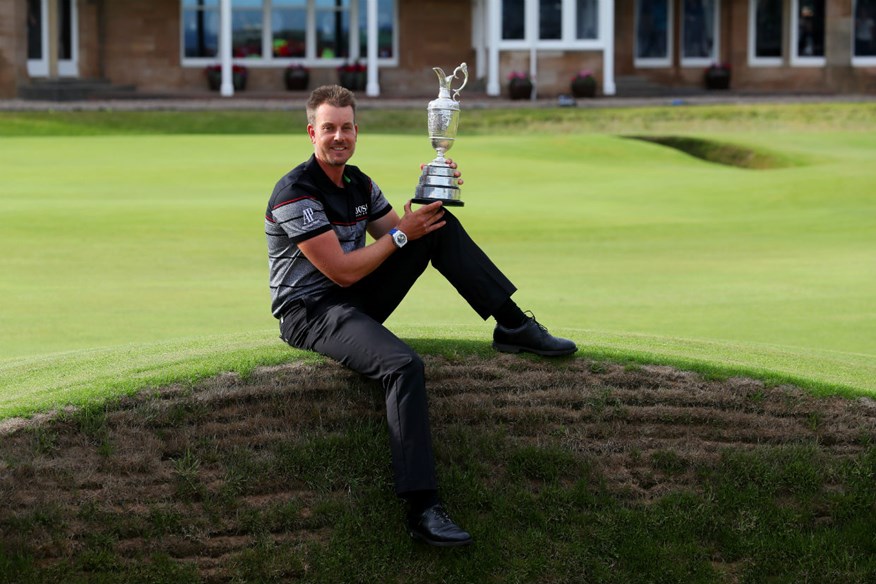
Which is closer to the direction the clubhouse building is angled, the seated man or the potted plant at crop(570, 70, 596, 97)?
the seated man

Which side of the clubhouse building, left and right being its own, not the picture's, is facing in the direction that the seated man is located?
front

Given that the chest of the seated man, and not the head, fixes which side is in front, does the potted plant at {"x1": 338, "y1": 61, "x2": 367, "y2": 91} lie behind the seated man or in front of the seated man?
behind

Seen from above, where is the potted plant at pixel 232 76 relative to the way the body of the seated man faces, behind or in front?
behind

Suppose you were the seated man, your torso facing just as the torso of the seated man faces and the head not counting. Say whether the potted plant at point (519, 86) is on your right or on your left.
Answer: on your left

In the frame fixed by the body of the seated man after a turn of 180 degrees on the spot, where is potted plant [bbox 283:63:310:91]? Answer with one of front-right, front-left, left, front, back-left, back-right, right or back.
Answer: front-right

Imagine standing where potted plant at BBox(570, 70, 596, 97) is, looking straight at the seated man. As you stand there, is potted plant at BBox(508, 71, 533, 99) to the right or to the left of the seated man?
right

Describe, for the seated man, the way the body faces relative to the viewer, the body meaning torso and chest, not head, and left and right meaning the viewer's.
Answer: facing the viewer and to the right of the viewer

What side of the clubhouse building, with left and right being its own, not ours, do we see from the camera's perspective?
front

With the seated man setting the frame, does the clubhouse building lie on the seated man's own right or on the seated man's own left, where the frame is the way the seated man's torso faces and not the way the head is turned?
on the seated man's own left

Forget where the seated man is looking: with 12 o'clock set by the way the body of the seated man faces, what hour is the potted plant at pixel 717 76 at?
The potted plant is roughly at 8 o'clock from the seated man.
